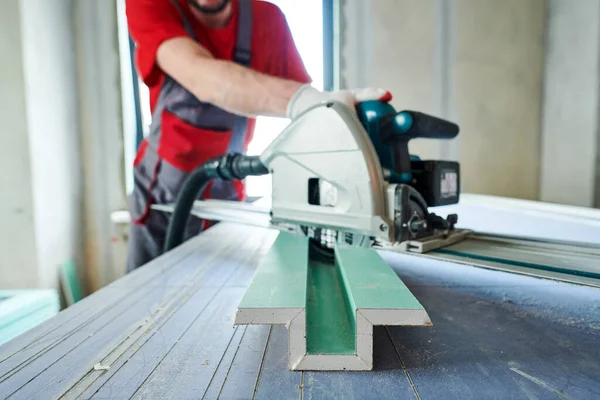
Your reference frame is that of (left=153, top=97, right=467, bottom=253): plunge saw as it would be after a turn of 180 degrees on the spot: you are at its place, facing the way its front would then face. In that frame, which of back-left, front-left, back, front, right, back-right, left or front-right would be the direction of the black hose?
front

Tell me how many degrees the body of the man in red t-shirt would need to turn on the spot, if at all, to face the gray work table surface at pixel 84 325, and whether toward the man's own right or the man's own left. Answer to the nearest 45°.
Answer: approximately 45° to the man's own right

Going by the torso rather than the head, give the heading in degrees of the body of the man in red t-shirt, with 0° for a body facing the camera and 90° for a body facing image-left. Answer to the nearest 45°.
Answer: approximately 315°
